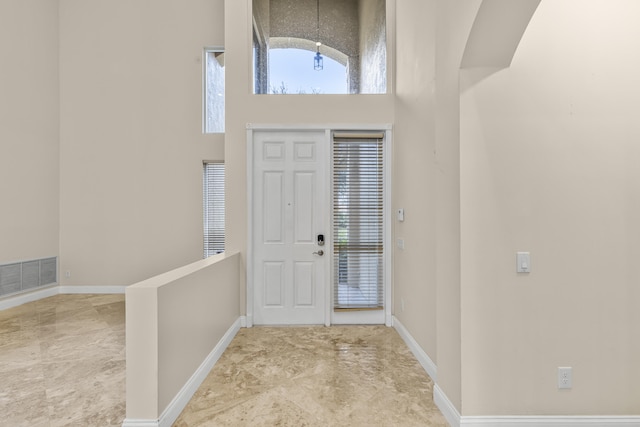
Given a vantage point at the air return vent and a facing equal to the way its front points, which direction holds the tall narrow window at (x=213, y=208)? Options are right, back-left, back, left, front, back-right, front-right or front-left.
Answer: front

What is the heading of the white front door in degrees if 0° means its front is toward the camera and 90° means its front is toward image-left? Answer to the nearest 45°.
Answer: approximately 0°

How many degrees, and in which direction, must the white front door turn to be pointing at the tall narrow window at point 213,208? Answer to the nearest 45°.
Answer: approximately 135° to its right

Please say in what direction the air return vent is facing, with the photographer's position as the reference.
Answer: facing the viewer and to the right of the viewer

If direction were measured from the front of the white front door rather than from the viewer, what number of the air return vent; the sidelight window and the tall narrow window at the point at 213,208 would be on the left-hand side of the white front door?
1

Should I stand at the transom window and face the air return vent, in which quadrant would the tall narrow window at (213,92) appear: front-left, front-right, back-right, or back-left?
front-right

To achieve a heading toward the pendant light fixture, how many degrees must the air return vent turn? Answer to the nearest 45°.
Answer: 0° — it already faces it

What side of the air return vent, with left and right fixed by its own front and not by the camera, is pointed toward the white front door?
front

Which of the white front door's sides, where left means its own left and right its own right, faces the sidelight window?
left

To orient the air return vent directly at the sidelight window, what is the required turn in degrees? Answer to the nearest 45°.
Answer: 0° — it already faces it

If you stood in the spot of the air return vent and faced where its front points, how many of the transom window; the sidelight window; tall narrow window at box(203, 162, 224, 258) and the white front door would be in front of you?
4

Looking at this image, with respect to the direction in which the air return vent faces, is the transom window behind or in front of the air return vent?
in front

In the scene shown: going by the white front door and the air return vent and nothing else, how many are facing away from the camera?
0

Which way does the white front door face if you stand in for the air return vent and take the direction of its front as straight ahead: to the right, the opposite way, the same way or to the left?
to the right
